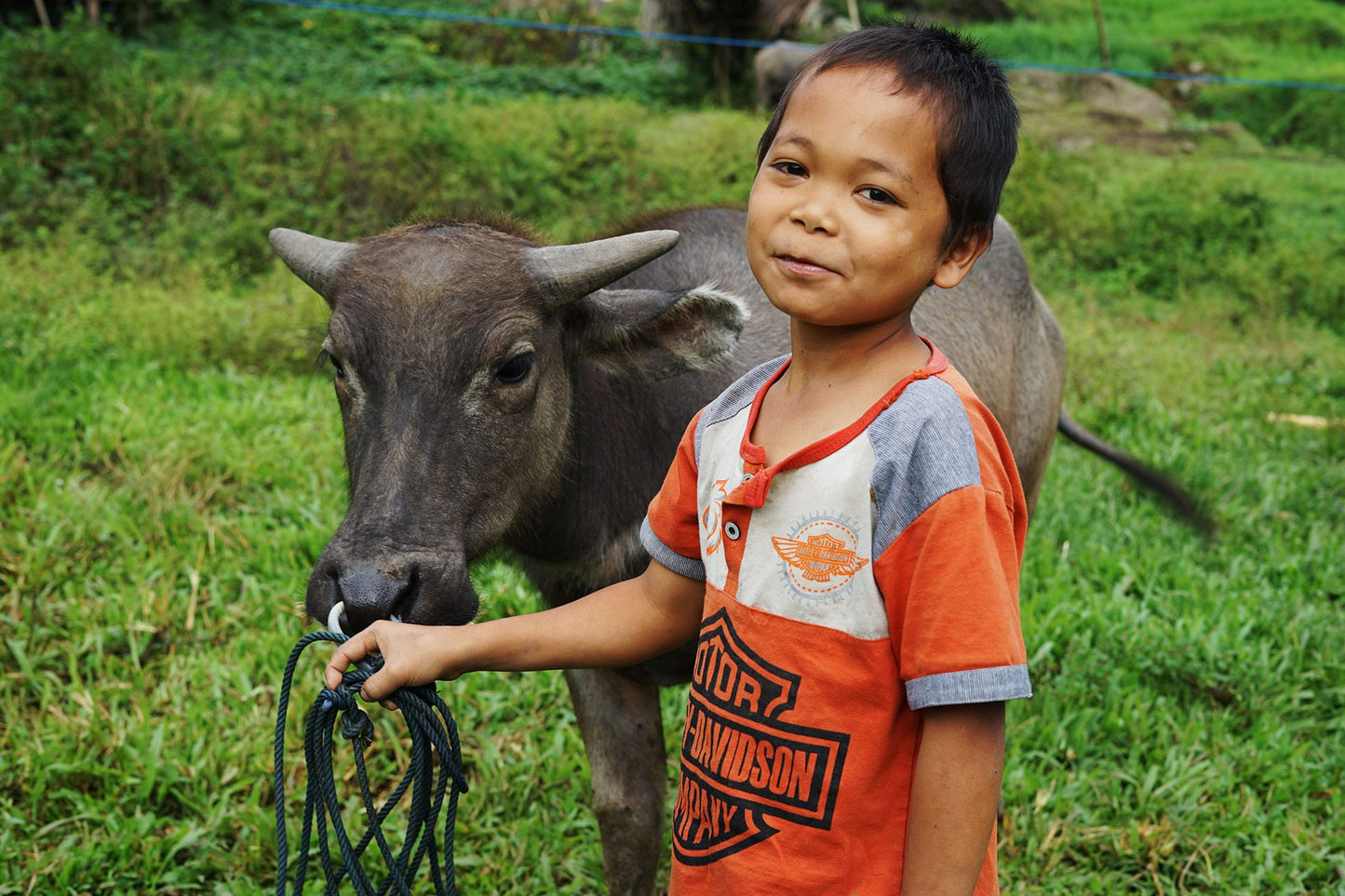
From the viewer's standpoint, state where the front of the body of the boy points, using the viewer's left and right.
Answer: facing the viewer and to the left of the viewer

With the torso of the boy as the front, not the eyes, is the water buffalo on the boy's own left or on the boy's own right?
on the boy's own right

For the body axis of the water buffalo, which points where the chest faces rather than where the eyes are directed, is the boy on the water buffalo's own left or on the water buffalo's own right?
on the water buffalo's own left

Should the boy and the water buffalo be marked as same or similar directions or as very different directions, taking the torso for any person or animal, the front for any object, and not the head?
same or similar directions

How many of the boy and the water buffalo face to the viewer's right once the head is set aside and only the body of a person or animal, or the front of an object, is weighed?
0

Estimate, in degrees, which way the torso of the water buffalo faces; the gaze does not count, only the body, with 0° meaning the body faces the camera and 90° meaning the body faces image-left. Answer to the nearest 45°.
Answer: approximately 45°
